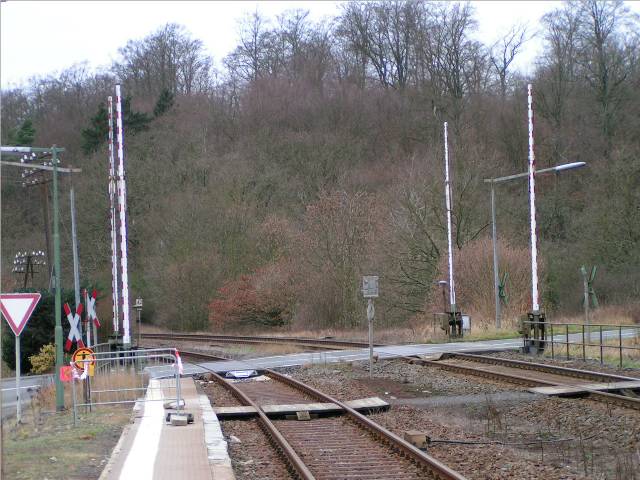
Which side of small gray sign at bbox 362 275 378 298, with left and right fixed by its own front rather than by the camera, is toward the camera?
front

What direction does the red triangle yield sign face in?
toward the camera

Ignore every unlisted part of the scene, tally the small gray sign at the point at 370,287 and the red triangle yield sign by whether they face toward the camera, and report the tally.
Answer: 2

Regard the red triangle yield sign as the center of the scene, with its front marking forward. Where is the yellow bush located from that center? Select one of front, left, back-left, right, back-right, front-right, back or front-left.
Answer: back

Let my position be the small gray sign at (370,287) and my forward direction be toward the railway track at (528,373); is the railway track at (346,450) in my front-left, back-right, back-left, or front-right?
front-right
